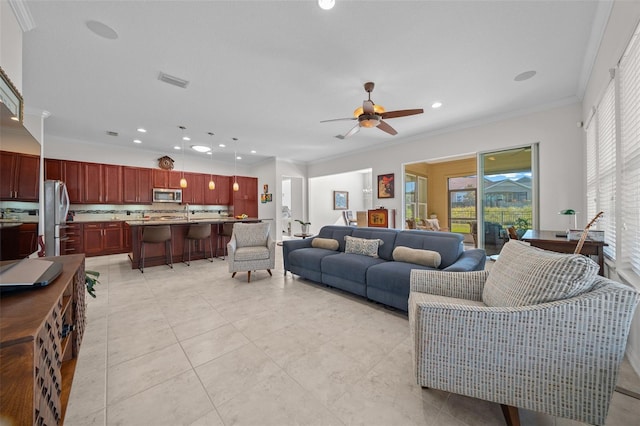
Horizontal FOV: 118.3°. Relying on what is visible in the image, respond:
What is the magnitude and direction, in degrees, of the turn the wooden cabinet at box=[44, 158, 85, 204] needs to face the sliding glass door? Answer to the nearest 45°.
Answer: approximately 45° to its left

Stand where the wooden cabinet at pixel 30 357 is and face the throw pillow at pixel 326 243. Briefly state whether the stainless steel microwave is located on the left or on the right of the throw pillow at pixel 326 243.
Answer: left

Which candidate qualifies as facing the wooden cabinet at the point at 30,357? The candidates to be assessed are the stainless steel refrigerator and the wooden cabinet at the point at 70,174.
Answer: the wooden cabinet at the point at 70,174

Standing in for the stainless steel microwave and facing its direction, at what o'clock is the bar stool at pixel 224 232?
The bar stool is roughly at 11 o'clock from the stainless steel microwave.

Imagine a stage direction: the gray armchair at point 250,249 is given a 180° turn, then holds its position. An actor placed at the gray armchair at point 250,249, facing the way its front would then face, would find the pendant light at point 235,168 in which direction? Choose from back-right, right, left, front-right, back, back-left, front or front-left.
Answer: front

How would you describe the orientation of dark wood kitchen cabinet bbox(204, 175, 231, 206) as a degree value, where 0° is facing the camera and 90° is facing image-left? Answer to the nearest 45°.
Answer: approximately 0°

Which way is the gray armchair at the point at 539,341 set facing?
to the viewer's left

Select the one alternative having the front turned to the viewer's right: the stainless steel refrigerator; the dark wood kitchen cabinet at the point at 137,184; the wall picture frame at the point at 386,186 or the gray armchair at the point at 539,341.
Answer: the stainless steel refrigerator
